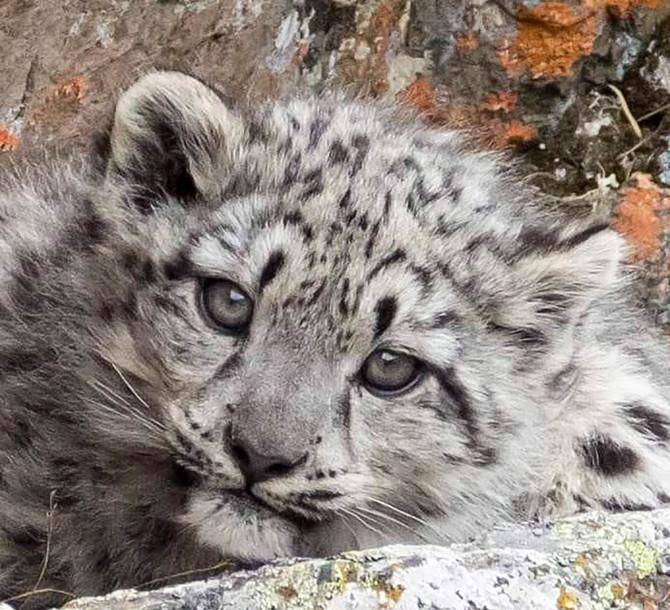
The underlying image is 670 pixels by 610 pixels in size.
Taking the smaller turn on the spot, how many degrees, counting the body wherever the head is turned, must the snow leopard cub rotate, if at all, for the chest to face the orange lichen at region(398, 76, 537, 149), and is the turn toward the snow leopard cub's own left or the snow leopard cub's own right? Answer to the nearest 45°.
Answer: approximately 180°

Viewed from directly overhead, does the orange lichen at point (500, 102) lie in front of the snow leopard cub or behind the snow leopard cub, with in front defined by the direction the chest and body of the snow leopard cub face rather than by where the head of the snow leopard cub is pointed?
behind

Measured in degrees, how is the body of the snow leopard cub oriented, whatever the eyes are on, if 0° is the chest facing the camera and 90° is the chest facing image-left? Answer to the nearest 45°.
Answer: approximately 0°

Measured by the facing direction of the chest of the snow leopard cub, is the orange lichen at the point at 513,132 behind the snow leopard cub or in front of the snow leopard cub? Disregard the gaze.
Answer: behind

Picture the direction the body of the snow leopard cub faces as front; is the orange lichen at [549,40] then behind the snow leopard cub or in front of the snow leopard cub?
behind
